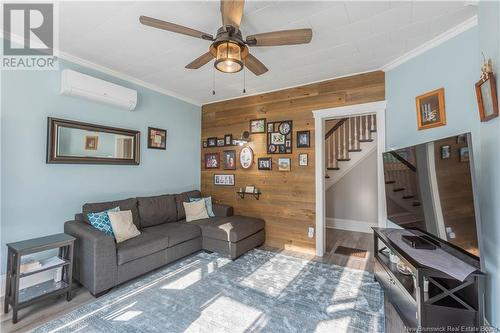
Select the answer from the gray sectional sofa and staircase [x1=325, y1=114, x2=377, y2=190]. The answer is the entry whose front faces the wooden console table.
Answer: the gray sectional sofa

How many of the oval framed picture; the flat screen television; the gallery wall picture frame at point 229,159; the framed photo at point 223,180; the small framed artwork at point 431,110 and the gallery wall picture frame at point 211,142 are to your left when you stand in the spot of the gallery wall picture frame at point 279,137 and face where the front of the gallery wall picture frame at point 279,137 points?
2

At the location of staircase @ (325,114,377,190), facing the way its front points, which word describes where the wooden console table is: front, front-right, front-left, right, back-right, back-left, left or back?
left

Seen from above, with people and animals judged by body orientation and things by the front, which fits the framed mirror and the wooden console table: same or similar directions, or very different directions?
very different directions

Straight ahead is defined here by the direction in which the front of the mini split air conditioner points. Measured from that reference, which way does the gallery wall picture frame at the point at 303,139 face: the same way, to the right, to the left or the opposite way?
to the right

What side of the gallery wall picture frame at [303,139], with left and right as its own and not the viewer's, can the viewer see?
front

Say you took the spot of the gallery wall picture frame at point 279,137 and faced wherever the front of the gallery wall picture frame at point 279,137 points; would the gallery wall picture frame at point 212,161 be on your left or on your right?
on your right

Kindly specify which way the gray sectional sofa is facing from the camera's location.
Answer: facing the viewer and to the right of the viewer

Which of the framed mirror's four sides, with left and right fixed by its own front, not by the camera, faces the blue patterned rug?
front

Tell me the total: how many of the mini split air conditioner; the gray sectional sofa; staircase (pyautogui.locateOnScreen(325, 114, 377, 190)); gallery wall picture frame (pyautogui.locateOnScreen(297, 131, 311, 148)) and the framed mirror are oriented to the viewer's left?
1

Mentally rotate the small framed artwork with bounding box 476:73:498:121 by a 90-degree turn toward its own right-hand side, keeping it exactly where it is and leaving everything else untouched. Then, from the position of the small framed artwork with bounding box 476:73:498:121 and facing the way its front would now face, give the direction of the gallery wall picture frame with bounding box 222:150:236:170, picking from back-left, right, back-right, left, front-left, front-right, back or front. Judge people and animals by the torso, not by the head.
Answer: front-left

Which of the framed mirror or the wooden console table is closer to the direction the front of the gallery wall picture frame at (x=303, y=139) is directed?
the wooden console table

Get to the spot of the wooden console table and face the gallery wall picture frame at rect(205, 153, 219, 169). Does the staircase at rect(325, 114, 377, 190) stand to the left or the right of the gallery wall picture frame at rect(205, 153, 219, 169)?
right

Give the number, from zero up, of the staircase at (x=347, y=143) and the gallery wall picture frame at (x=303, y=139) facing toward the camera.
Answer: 1
